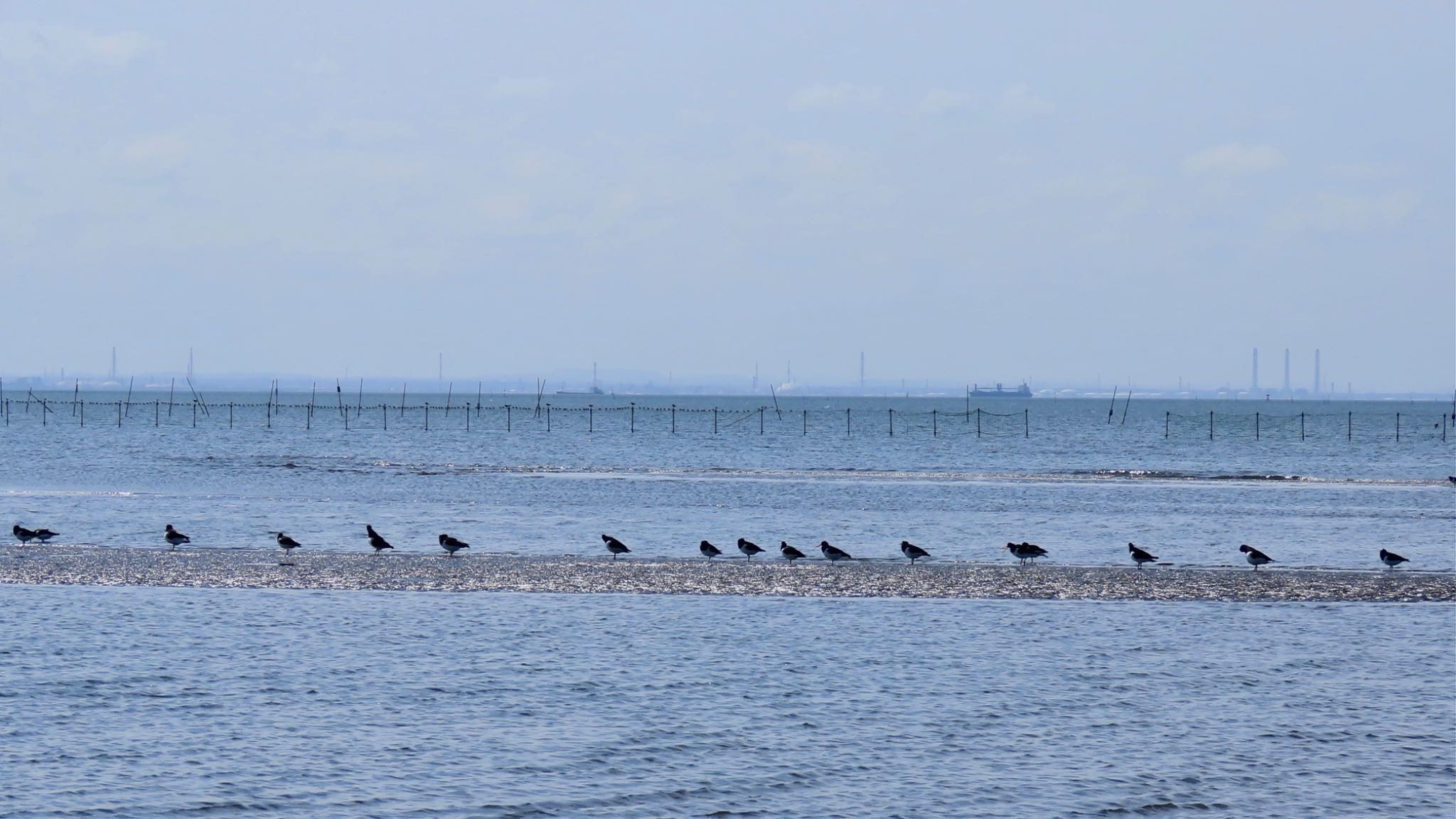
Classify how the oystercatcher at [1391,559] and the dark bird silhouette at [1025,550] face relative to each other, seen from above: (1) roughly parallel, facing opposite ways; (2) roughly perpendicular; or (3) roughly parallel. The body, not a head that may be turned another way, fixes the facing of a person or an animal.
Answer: roughly parallel

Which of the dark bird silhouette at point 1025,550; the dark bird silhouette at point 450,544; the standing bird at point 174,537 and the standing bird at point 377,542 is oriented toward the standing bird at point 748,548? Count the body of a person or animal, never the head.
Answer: the dark bird silhouette at point 1025,550

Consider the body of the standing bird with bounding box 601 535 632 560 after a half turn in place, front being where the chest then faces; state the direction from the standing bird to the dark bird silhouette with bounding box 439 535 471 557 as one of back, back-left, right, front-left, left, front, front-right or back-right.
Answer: back

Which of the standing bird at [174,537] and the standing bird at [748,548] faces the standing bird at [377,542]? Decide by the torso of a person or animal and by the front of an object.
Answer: the standing bird at [748,548]

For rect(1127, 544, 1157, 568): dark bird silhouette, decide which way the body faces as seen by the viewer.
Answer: to the viewer's left

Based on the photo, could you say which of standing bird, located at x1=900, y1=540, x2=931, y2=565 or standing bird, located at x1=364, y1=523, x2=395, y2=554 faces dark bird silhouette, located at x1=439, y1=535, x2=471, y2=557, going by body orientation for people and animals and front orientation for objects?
standing bird, located at x1=900, y1=540, x2=931, y2=565

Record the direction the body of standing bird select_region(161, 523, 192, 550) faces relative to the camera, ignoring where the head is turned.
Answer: to the viewer's left

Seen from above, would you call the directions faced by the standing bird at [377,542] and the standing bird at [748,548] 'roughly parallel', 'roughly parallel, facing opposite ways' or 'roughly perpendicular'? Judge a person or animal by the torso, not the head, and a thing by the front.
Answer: roughly parallel
